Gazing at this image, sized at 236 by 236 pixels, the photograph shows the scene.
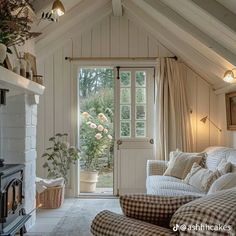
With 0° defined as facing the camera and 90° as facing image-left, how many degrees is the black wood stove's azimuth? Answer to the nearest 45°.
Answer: approximately 315°

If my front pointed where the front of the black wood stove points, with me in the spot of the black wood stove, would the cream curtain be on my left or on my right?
on my left

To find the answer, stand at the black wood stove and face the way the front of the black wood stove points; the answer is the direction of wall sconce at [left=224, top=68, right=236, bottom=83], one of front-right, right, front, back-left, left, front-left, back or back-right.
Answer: front-left

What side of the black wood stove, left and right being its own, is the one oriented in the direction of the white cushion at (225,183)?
front

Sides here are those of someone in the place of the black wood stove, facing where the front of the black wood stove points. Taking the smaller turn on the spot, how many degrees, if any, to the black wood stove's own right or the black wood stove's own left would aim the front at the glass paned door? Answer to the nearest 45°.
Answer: approximately 90° to the black wood stove's own left

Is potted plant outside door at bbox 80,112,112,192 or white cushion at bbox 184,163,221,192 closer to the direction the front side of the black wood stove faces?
the white cushion

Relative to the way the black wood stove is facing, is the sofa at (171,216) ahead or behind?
ahead

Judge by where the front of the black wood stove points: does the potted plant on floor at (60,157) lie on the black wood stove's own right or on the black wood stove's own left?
on the black wood stove's own left

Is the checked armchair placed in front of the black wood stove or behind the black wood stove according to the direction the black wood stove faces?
in front

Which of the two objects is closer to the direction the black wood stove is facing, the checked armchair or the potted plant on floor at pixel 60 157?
the checked armchair
